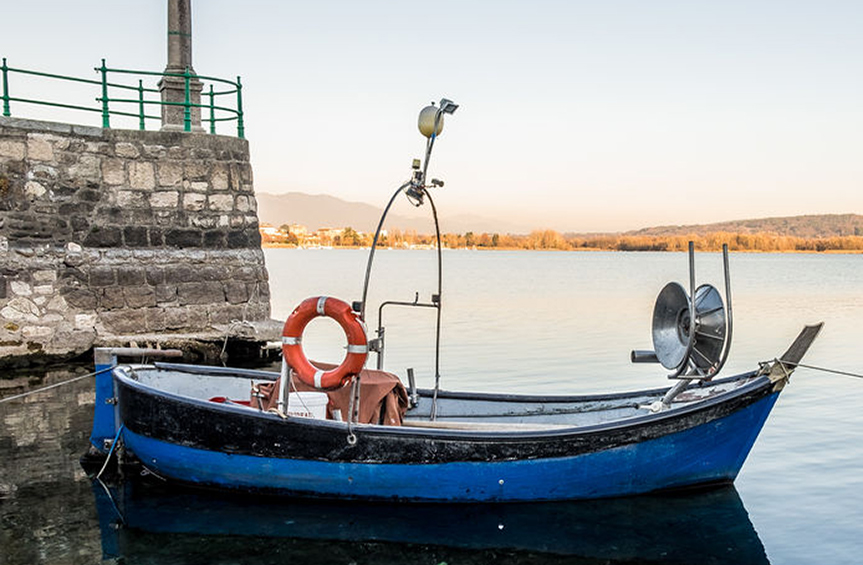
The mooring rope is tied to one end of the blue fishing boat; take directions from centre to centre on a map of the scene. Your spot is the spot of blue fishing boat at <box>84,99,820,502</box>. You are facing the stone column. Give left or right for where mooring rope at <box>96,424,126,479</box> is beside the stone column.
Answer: left

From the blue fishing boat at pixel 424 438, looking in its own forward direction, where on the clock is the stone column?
The stone column is roughly at 8 o'clock from the blue fishing boat.

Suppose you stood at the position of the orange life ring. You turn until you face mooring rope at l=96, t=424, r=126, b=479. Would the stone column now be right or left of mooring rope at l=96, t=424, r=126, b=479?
right

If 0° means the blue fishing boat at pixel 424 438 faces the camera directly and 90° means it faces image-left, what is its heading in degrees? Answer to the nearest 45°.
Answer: approximately 270°

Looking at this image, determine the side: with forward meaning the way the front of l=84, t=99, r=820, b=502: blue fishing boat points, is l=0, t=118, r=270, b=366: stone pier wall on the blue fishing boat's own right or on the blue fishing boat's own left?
on the blue fishing boat's own left

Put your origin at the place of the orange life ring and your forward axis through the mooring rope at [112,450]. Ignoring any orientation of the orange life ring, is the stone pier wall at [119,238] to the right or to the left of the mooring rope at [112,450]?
right
